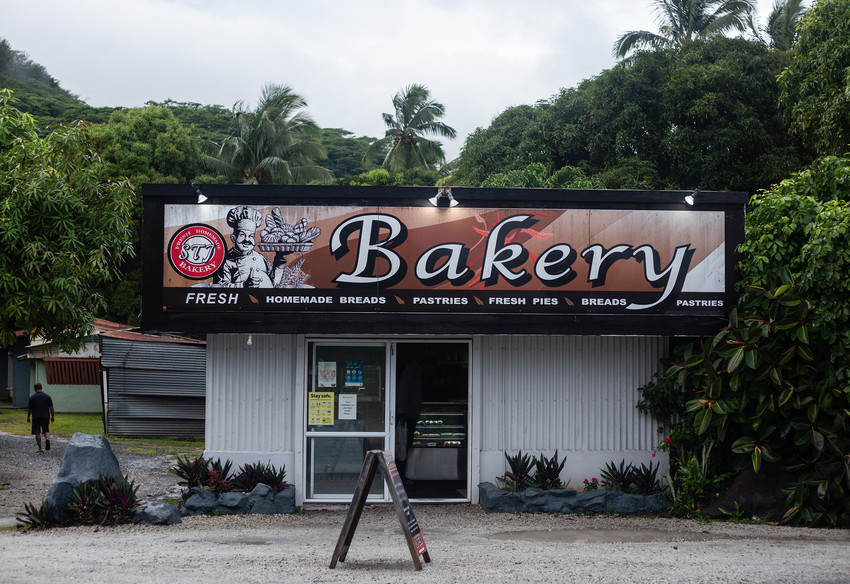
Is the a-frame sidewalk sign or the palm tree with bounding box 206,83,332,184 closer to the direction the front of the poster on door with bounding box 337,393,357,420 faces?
the a-frame sidewalk sign

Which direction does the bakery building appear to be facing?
toward the camera

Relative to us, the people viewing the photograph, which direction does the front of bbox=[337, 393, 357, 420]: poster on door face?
facing the viewer

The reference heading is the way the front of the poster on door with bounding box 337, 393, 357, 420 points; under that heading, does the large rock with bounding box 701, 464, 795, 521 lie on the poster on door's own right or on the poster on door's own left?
on the poster on door's own left

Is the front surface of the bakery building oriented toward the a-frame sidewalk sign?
yes

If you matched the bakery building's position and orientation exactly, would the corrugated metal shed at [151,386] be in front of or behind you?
behind

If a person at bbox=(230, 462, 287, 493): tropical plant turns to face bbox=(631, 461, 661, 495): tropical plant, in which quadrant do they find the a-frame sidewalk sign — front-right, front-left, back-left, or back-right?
front-right

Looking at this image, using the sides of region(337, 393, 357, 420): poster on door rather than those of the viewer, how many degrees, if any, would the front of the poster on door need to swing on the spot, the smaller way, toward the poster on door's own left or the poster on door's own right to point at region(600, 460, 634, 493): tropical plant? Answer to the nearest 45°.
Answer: approximately 90° to the poster on door's own left

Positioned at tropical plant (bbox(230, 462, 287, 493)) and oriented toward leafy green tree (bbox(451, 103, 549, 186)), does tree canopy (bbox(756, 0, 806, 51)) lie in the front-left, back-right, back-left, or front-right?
front-right

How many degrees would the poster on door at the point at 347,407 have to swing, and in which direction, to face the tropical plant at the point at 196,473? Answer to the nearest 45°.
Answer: approximately 90° to its right

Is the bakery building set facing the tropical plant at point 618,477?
no

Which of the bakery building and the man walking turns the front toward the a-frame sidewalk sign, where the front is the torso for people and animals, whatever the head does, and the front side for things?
the bakery building
